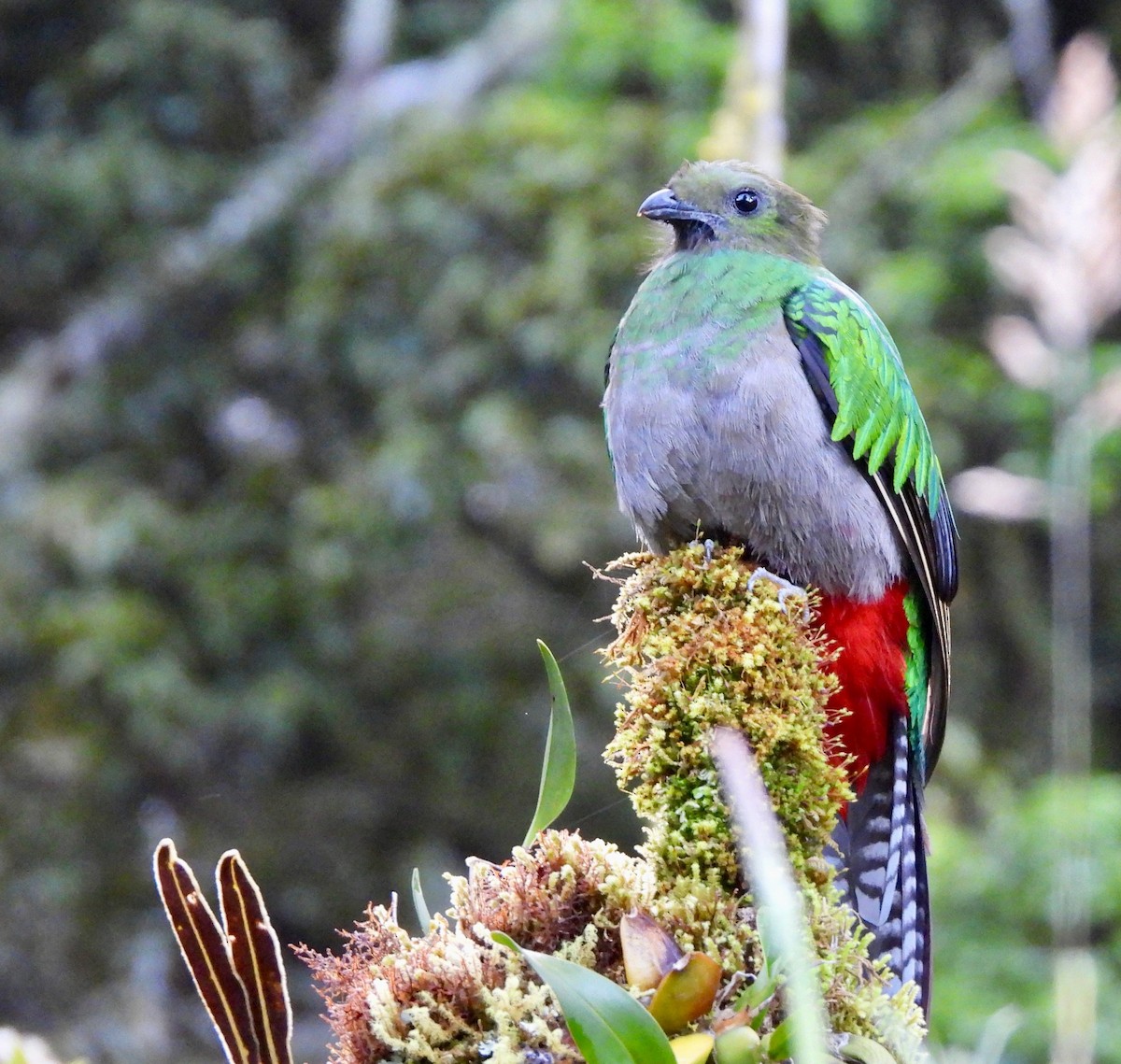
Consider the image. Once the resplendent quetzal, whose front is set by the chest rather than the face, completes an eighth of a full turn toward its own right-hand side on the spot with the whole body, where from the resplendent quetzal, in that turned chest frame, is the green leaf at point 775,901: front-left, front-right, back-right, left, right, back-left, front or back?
left

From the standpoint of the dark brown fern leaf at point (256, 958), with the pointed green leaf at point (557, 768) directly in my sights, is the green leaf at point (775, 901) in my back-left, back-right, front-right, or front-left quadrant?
front-right

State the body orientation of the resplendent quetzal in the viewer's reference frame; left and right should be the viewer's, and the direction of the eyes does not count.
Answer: facing the viewer and to the left of the viewer
